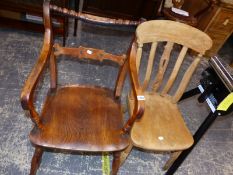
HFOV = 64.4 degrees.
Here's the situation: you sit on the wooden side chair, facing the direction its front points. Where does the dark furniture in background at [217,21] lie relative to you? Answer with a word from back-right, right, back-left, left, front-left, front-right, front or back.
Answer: back

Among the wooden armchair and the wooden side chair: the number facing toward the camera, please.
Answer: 2

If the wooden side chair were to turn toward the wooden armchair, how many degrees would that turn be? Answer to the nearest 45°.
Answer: approximately 45° to its right

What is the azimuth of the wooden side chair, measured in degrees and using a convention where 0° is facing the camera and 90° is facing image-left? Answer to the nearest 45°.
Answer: approximately 0°

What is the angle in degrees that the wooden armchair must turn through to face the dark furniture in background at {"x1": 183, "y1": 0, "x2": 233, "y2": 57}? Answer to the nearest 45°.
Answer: approximately 135° to its left

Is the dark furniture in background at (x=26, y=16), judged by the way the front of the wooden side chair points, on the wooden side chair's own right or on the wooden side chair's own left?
on the wooden side chair's own right

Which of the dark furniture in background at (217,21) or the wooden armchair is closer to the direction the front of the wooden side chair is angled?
the wooden armchair

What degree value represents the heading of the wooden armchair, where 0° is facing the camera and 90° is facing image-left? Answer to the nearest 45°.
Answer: approximately 0°
